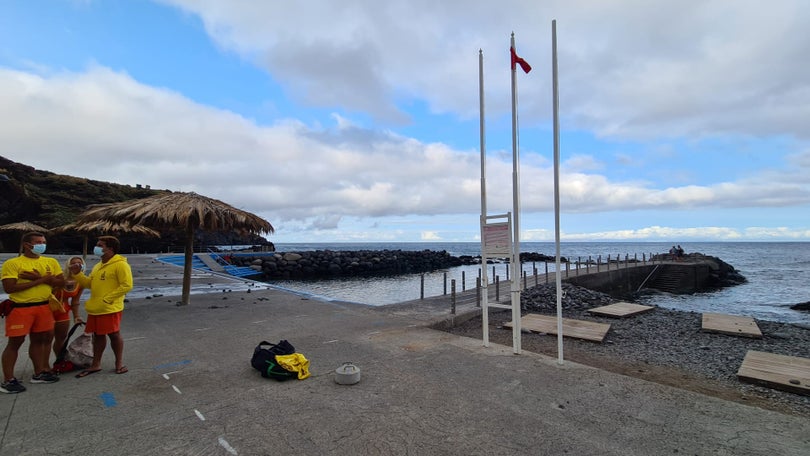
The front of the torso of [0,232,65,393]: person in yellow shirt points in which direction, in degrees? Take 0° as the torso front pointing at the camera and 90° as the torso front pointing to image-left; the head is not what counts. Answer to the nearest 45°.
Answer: approximately 315°

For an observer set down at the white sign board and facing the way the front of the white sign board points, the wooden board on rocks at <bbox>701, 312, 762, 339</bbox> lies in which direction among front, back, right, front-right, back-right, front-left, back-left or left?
back-left

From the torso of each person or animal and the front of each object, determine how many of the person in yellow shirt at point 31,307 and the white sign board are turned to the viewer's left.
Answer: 0

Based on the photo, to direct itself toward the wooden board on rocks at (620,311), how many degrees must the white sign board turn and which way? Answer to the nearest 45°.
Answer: approximately 135° to its left

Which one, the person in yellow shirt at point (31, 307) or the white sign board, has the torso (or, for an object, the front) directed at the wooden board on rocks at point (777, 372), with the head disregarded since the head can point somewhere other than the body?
the person in yellow shirt

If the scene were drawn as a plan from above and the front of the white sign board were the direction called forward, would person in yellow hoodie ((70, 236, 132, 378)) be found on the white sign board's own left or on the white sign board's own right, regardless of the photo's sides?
on the white sign board's own right

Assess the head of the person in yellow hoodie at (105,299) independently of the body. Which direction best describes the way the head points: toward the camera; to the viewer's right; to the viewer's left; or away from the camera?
to the viewer's left

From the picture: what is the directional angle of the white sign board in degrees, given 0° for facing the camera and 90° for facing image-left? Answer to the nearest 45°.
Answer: approximately 0°

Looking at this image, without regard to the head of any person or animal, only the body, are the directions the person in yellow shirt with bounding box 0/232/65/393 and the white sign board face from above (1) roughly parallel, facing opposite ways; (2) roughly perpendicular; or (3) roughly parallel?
roughly perpendicular

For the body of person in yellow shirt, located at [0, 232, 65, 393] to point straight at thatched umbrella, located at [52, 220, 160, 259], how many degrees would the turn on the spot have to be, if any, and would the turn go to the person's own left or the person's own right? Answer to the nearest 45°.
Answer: approximately 135° to the person's own left
